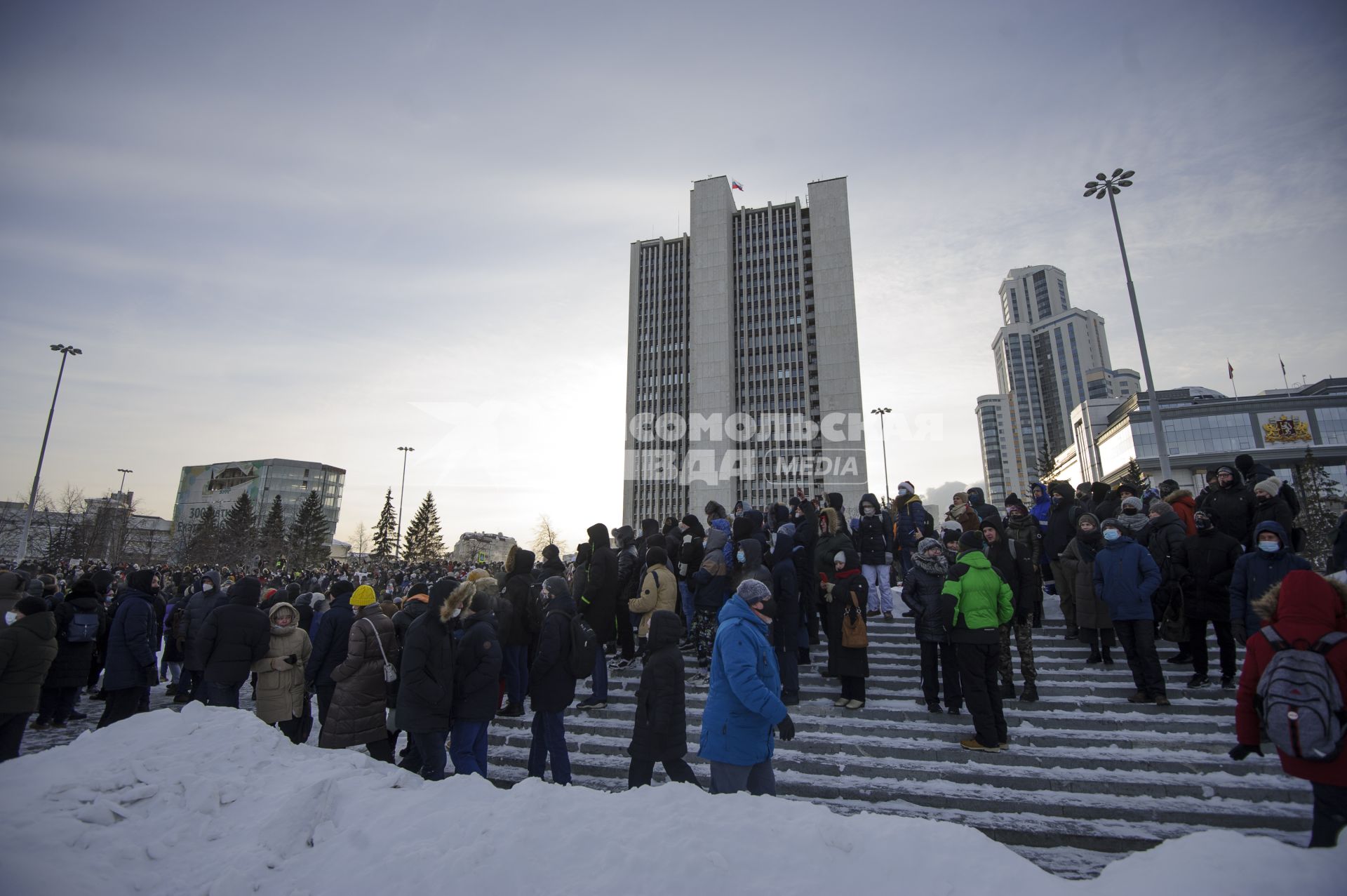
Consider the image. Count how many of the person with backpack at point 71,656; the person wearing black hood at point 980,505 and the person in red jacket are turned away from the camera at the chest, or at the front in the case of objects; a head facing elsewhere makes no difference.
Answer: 2

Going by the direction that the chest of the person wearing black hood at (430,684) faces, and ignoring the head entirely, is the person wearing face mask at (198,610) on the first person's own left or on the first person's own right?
on the first person's own left

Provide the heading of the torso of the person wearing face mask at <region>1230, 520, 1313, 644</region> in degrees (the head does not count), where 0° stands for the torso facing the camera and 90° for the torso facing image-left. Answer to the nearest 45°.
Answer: approximately 0°

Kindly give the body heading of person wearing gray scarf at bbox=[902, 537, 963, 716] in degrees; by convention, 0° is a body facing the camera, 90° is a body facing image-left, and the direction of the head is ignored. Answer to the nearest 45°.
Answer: approximately 315°

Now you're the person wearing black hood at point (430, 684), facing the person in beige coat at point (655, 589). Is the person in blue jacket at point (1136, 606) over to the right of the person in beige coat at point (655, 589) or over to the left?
right

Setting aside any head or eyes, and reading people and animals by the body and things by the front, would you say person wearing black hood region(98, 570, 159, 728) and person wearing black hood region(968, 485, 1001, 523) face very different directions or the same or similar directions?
very different directions

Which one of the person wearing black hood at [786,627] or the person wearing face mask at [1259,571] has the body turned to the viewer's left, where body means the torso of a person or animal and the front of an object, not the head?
the person wearing black hood

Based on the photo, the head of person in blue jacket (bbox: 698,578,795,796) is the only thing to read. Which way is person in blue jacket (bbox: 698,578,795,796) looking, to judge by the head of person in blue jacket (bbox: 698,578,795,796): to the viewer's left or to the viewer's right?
to the viewer's right

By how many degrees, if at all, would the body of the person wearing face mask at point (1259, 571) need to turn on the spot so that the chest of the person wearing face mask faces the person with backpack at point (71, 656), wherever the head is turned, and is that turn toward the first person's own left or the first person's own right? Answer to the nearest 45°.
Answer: approximately 45° to the first person's own right
